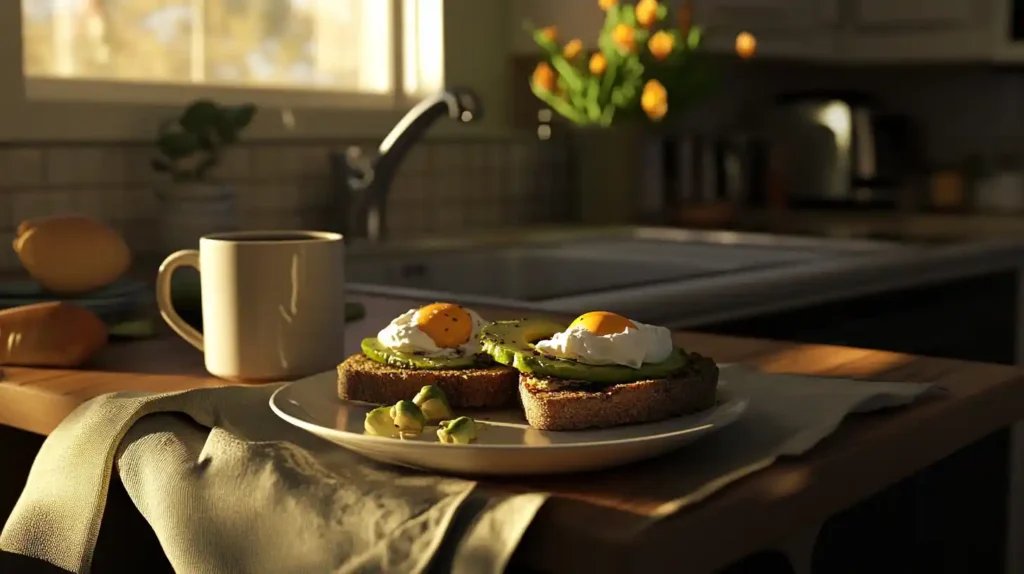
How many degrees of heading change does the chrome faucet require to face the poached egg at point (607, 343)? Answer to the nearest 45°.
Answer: approximately 90° to its right

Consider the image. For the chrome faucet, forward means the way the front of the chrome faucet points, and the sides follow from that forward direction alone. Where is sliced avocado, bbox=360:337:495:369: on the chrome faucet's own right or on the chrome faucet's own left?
on the chrome faucet's own right

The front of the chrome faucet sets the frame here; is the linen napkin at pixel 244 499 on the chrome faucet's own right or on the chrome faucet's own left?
on the chrome faucet's own right

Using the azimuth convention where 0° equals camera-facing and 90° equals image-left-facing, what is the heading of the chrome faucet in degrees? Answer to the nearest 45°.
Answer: approximately 270°

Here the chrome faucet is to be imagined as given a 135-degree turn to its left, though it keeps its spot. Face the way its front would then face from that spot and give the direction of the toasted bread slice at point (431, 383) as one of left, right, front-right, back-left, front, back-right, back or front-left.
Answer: back-left

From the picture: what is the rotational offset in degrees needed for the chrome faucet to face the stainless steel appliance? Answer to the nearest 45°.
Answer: approximately 45° to its left

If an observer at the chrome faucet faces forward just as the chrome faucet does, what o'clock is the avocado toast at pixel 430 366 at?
The avocado toast is roughly at 3 o'clock from the chrome faucet.

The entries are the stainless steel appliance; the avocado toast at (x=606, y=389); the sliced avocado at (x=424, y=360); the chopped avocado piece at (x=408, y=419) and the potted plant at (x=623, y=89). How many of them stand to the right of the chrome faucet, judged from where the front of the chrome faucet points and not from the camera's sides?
3

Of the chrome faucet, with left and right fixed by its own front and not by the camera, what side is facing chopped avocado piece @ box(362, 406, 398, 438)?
right

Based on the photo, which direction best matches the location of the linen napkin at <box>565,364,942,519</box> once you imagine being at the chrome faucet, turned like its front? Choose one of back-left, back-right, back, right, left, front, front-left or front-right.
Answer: right

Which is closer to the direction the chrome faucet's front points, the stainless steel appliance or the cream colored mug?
the stainless steel appliance

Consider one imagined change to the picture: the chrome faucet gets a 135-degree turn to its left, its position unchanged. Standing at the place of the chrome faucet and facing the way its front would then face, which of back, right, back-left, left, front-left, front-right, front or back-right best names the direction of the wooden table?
back-left

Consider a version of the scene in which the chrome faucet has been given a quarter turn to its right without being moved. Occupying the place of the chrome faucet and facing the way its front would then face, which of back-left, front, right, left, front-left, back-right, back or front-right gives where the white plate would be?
front
